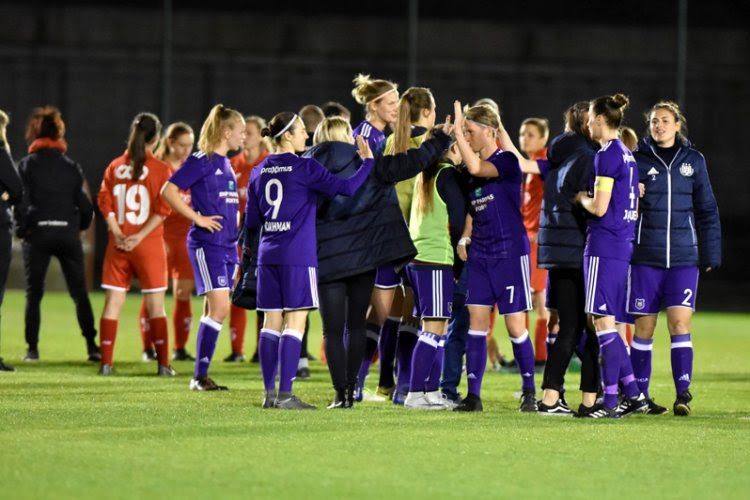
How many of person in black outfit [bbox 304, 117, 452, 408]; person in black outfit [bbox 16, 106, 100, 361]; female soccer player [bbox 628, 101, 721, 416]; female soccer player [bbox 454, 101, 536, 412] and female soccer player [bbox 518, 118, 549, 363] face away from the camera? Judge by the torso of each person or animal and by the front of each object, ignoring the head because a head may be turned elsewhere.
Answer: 2

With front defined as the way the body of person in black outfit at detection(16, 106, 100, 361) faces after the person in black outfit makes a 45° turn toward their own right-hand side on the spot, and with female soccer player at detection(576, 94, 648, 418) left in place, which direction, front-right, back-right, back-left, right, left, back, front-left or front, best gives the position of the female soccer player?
right

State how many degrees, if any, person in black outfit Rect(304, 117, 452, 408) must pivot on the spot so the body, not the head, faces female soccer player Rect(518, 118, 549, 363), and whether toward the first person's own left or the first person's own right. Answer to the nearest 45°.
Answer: approximately 45° to the first person's own right

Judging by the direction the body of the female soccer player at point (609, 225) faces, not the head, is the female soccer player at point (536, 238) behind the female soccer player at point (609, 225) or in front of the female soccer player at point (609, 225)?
in front

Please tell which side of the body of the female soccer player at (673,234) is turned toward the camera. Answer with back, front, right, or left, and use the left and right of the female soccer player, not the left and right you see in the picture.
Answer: front

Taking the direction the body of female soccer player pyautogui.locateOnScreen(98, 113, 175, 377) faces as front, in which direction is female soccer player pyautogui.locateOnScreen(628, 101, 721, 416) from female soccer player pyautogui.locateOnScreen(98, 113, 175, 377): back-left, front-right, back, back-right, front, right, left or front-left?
back-right

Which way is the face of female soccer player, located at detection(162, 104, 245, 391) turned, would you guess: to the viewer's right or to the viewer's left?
to the viewer's right

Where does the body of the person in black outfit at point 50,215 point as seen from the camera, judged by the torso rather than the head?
away from the camera

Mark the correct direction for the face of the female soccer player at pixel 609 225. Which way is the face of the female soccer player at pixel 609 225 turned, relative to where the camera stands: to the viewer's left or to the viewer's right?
to the viewer's left

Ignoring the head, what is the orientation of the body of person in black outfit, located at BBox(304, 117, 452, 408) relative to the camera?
away from the camera

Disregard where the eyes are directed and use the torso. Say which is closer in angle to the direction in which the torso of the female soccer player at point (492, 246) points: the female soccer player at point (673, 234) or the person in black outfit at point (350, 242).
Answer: the person in black outfit

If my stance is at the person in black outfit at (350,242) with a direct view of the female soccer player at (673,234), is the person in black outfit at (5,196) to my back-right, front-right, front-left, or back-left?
back-left

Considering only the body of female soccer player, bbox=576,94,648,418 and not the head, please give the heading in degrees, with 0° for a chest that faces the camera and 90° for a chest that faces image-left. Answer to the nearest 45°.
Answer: approximately 135°

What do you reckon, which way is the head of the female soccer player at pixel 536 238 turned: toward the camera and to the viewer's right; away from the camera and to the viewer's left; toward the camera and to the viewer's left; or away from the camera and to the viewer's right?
toward the camera and to the viewer's left

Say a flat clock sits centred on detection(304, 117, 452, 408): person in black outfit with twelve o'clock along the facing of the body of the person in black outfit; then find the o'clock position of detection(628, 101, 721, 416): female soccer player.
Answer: The female soccer player is roughly at 3 o'clock from the person in black outfit.

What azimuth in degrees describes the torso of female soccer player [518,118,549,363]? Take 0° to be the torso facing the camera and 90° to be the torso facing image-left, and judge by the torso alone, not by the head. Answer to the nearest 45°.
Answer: approximately 45°

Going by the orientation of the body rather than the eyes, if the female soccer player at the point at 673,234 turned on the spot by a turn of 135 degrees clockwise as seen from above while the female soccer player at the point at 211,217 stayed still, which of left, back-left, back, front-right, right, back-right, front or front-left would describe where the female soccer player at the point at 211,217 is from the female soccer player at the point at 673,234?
front-left

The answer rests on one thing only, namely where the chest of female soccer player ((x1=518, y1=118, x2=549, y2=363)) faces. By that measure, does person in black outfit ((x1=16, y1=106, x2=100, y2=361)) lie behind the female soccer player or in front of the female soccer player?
in front

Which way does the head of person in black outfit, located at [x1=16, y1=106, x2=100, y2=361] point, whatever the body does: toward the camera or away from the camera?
away from the camera

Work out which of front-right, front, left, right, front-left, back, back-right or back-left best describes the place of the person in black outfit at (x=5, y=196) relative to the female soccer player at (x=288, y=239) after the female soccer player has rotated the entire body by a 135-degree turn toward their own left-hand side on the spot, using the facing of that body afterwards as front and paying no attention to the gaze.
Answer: front-right
